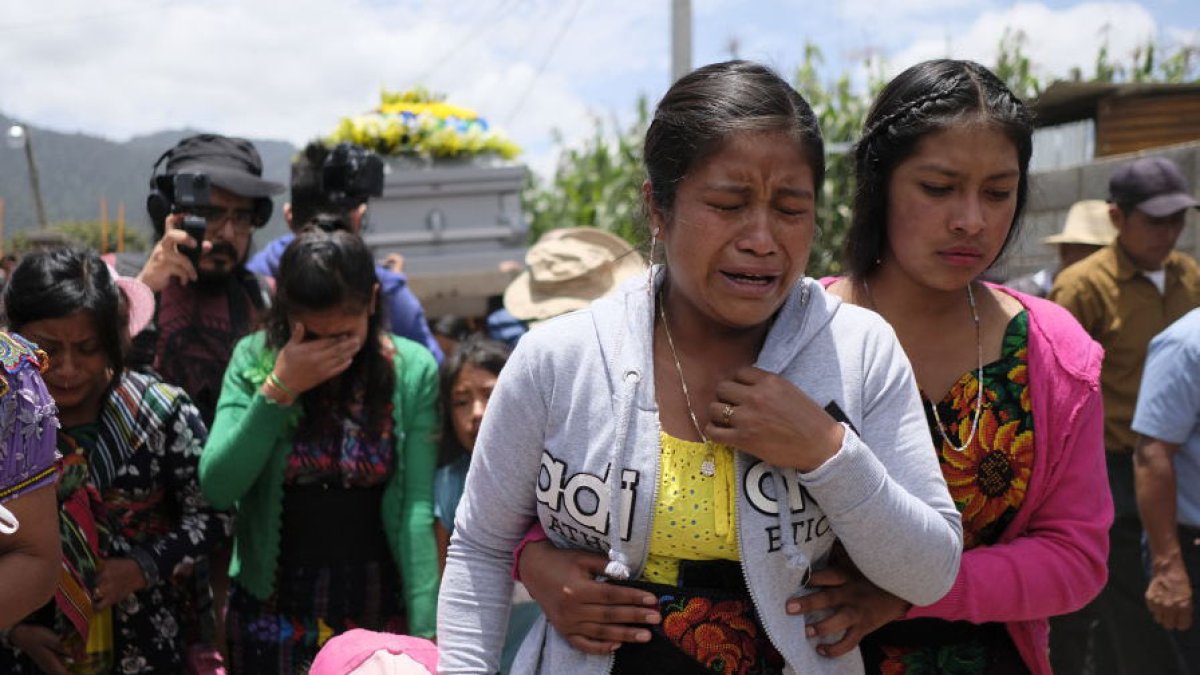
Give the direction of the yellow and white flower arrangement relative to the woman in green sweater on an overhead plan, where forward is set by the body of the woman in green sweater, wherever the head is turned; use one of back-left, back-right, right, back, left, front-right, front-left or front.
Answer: back

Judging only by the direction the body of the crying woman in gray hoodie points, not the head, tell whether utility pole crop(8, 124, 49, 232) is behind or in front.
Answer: behind

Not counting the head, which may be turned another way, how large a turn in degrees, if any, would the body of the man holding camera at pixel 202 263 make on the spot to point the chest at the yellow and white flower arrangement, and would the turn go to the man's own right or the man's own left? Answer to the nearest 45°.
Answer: approximately 90° to the man's own left

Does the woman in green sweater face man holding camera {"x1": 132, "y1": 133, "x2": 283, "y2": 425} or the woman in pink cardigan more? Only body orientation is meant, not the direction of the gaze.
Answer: the woman in pink cardigan

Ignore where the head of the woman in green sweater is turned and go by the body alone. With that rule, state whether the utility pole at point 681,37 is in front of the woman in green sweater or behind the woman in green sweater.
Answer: behind

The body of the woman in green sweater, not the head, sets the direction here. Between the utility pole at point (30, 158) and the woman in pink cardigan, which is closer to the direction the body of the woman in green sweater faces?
the woman in pink cardigan

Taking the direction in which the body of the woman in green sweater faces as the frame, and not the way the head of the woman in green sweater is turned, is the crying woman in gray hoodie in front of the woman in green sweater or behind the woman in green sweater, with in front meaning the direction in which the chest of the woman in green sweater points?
in front

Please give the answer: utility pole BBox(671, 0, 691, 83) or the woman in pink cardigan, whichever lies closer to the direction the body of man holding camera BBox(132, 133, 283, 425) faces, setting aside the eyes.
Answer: the woman in pink cardigan

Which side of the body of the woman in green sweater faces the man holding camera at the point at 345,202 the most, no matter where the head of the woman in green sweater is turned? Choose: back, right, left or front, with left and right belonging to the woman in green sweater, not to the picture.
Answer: back

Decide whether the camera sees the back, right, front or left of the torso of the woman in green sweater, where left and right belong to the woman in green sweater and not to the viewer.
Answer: front

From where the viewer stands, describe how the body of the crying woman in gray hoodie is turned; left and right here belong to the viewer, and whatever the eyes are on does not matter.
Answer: facing the viewer

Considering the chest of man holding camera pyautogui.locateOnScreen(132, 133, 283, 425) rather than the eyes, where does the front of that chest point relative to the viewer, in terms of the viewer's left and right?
facing the viewer and to the right of the viewer
